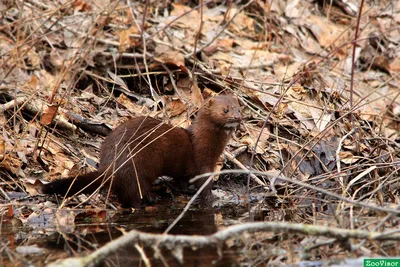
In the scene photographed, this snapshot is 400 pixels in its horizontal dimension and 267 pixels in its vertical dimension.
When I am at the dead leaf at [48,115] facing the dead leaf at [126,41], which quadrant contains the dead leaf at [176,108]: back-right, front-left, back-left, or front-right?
front-right

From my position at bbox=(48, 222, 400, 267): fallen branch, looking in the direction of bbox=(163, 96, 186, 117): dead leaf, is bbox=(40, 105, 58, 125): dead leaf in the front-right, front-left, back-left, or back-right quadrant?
front-left

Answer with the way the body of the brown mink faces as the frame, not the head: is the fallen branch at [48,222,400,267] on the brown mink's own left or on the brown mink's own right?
on the brown mink's own right

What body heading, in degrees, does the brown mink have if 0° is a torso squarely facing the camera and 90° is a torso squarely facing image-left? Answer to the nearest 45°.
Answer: approximately 270°

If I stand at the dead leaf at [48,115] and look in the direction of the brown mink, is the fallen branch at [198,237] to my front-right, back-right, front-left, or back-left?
front-right
